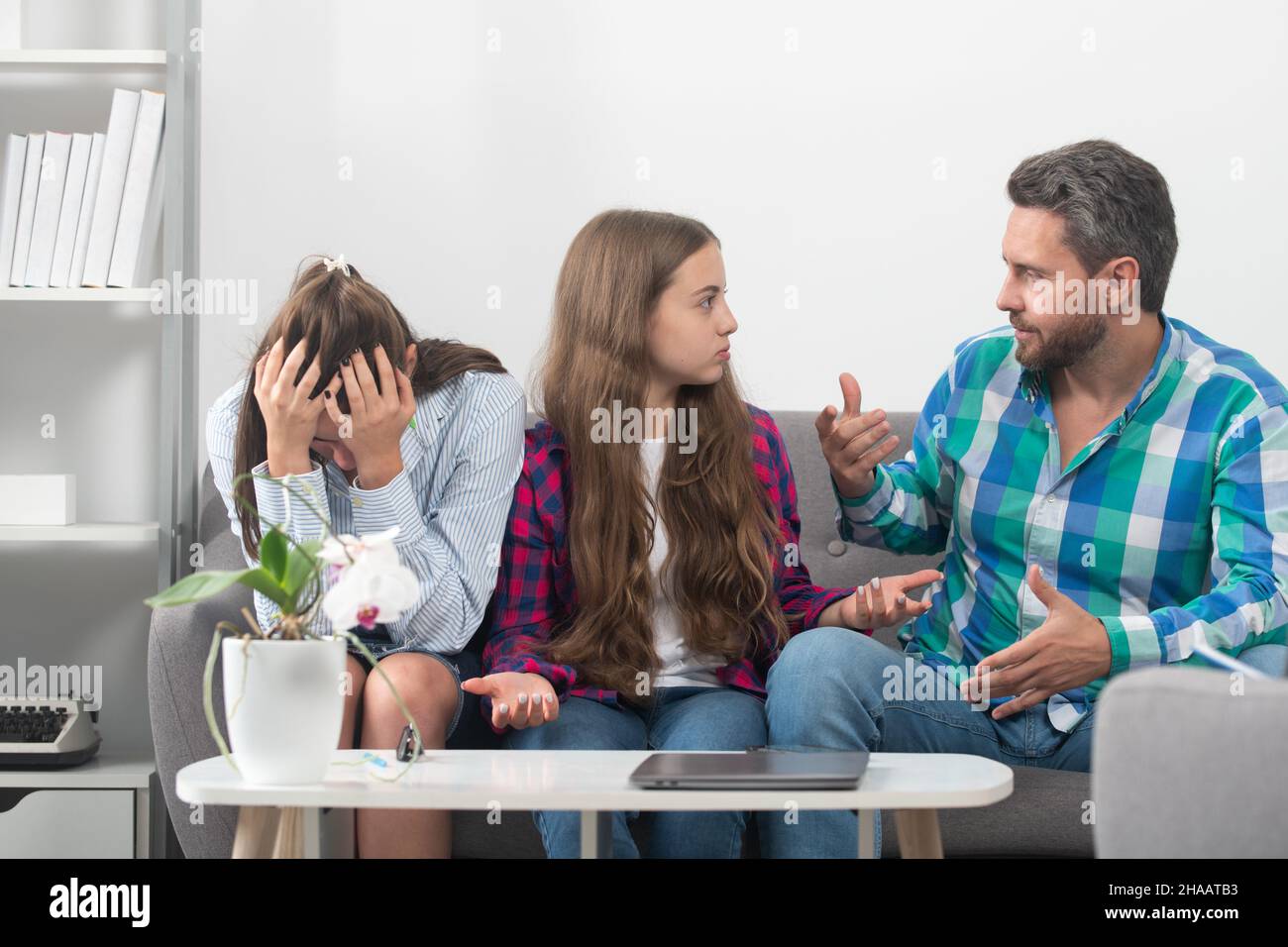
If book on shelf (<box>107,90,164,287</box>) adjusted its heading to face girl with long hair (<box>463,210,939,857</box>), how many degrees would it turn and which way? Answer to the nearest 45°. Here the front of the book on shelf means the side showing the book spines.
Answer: approximately 45° to its left

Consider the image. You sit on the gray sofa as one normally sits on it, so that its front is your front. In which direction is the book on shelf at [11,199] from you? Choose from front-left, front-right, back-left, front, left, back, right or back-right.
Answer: back-right

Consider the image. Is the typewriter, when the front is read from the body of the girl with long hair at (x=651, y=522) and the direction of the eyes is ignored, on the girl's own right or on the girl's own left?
on the girl's own right

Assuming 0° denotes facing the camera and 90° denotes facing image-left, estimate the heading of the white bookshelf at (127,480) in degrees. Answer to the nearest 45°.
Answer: approximately 0°

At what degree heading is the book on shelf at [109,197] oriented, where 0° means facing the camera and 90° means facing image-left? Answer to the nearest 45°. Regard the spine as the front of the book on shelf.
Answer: approximately 0°

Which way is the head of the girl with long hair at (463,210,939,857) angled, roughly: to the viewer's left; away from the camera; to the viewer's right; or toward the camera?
to the viewer's right
